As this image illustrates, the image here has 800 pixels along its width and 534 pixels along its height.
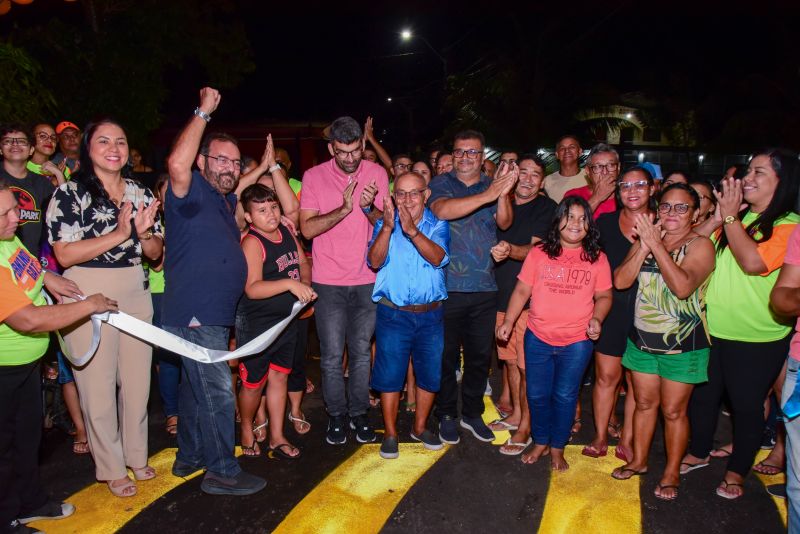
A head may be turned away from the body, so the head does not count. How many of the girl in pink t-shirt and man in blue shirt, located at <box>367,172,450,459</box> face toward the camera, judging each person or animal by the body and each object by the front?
2

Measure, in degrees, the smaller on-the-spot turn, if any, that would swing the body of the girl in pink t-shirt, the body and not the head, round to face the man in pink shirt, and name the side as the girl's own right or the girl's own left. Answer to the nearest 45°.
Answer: approximately 90° to the girl's own right

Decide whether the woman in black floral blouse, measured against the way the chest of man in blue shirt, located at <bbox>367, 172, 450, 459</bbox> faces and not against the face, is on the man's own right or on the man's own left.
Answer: on the man's own right

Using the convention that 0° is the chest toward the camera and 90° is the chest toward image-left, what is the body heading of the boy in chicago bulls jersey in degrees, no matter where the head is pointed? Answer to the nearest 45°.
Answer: approximately 315°

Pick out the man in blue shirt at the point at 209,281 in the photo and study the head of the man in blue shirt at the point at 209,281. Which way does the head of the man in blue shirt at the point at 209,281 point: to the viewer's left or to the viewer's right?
to the viewer's right

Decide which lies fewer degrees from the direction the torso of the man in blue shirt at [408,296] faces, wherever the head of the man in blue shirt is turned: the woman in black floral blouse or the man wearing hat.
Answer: the woman in black floral blouse

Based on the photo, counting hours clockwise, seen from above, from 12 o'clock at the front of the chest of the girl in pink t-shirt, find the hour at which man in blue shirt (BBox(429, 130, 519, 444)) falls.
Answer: The man in blue shirt is roughly at 4 o'clock from the girl in pink t-shirt.

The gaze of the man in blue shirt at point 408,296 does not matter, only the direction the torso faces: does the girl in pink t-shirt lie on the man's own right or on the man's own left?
on the man's own left

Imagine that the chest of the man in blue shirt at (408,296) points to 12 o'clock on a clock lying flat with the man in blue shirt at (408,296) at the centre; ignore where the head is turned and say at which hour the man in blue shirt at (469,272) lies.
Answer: the man in blue shirt at (469,272) is roughly at 8 o'clock from the man in blue shirt at (408,296).

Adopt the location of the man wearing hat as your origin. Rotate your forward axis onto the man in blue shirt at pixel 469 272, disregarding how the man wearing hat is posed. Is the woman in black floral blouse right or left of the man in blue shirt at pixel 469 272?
right

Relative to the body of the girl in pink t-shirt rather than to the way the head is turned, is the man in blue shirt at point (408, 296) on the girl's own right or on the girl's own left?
on the girl's own right
